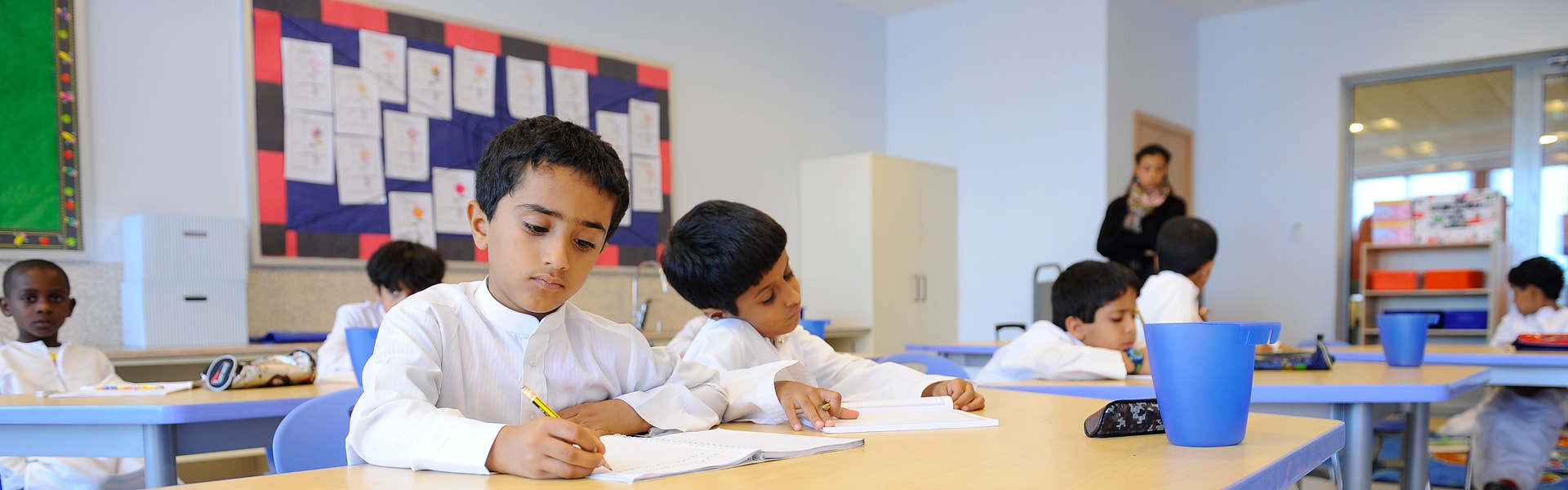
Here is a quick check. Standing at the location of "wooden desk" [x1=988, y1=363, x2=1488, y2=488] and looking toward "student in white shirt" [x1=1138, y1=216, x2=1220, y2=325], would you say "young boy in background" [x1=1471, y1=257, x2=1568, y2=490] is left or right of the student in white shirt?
right

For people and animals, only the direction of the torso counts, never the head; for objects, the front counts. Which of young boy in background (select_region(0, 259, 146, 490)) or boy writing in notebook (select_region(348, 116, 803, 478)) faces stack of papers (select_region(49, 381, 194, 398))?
the young boy in background

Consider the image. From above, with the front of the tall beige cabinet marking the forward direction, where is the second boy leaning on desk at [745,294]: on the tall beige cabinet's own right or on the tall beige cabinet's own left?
on the tall beige cabinet's own right

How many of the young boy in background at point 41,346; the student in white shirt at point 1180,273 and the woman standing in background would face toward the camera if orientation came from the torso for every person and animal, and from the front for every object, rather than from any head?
2

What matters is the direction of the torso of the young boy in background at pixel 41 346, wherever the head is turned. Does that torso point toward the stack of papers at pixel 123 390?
yes

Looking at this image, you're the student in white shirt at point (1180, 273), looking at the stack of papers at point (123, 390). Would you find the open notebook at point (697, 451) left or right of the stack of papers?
left

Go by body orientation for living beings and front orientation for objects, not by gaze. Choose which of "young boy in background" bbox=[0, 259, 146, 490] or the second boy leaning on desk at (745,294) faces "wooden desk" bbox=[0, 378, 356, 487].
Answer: the young boy in background
